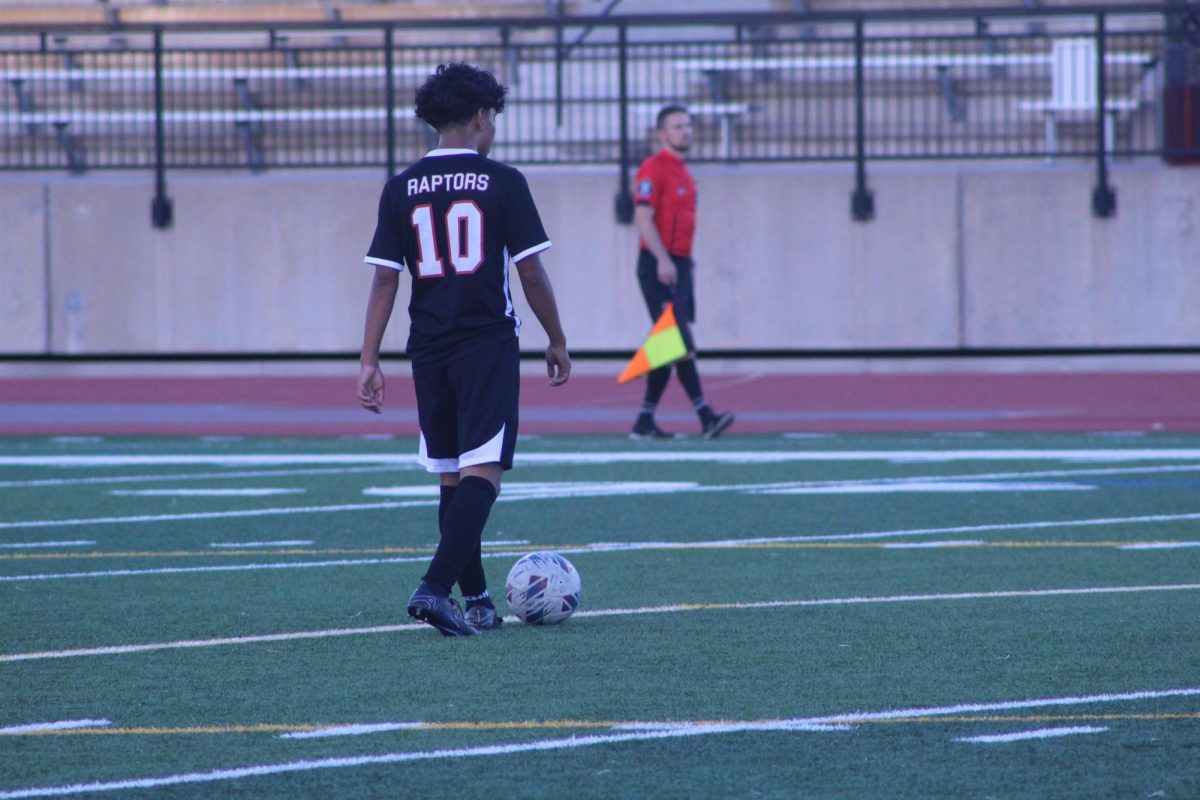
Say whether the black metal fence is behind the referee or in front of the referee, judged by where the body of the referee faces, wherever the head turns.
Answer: behind

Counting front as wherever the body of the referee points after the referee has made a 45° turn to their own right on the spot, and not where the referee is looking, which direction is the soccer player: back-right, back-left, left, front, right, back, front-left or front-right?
front

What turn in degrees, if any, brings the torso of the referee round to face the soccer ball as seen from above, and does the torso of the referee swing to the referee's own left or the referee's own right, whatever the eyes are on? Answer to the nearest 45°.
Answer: approximately 45° to the referee's own right

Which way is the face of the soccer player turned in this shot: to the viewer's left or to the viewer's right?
to the viewer's right

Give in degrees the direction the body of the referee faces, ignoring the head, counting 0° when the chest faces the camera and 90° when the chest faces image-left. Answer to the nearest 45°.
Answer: approximately 315°

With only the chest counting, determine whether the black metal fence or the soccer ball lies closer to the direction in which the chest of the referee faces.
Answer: the soccer ball
